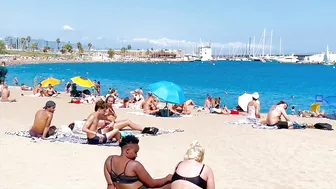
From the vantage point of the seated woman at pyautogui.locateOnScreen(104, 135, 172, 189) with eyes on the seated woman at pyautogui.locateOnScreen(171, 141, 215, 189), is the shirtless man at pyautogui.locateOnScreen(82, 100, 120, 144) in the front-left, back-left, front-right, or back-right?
back-left

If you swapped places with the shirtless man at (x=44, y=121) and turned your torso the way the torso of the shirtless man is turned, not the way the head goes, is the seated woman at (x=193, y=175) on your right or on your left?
on your right

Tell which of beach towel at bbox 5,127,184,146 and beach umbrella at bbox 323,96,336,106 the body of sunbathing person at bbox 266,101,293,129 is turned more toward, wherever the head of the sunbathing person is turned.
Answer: the beach umbrella

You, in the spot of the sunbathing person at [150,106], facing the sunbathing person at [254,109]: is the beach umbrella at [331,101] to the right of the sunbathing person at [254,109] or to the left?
left

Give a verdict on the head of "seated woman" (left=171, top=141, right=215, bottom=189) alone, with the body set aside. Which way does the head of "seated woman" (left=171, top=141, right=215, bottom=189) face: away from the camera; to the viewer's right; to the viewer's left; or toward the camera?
away from the camera

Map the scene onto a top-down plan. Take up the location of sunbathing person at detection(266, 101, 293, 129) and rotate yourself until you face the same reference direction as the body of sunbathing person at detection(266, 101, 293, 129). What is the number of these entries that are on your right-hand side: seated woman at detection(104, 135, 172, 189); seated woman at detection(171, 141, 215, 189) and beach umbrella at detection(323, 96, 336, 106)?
2
